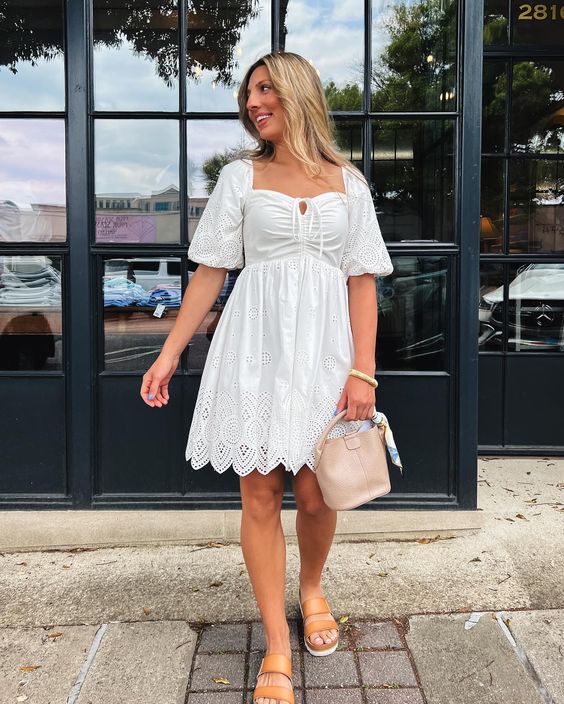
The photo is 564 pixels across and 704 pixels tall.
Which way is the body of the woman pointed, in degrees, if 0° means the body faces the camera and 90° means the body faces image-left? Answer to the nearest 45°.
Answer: approximately 0°

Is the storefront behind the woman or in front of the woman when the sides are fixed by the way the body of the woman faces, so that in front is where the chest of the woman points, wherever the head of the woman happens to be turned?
behind

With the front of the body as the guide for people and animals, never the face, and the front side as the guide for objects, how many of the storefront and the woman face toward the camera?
2
